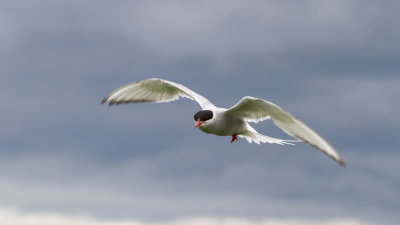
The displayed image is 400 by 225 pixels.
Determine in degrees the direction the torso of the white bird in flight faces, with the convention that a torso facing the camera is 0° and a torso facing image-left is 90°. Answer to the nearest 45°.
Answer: approximately 45°
